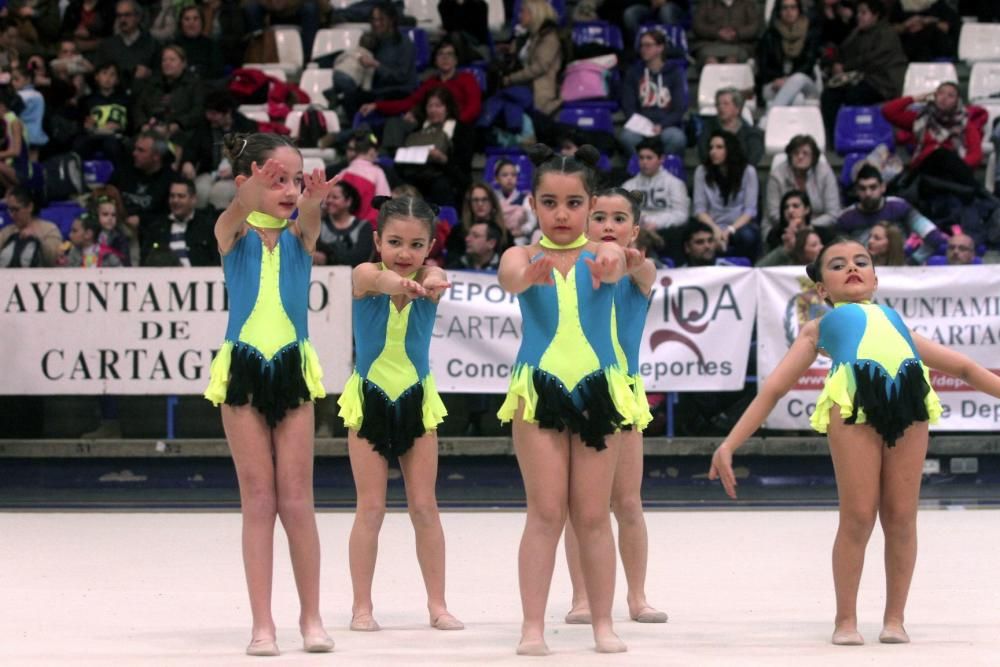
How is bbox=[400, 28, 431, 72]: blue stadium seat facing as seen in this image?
toward the camera

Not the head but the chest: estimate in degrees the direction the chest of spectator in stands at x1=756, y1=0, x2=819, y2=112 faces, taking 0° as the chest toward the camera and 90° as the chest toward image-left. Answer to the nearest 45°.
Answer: approximately 0°

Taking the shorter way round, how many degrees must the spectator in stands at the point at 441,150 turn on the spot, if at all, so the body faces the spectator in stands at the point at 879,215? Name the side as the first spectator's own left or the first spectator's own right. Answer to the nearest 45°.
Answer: approximately 135° to the first spectator's own left

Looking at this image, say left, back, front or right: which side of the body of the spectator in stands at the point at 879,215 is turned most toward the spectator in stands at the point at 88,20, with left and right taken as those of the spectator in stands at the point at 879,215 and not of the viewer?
right

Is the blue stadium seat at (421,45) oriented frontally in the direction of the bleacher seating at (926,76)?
no

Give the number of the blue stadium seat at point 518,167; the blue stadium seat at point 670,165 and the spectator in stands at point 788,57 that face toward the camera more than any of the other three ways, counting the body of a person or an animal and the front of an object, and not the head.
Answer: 3

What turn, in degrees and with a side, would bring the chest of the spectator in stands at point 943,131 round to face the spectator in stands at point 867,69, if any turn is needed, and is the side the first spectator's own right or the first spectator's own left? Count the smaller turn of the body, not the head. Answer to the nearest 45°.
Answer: approximately 135° to the first spectator's own right

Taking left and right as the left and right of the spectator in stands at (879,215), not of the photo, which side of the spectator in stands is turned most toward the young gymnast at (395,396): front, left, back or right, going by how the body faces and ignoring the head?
front

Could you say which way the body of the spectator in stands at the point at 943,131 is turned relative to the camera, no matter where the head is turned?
toward the camera

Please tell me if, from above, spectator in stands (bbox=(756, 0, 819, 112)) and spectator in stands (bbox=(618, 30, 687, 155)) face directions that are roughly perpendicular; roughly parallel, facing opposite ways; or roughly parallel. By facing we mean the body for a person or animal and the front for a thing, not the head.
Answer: roughly parallel

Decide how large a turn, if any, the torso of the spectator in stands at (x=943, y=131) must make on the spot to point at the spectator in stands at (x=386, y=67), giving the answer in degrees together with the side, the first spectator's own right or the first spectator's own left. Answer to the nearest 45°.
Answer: approximately 90° to the first spectator's own right

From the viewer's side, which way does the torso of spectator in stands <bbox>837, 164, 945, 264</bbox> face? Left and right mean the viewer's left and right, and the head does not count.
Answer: facing the viewer

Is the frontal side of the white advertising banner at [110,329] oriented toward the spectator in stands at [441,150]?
no

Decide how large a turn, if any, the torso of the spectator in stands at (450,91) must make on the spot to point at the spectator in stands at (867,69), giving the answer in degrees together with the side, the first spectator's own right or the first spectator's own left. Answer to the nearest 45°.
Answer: approximately 135° to the first spectator's own left

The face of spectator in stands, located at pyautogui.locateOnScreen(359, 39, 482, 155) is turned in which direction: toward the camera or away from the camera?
toward the camera

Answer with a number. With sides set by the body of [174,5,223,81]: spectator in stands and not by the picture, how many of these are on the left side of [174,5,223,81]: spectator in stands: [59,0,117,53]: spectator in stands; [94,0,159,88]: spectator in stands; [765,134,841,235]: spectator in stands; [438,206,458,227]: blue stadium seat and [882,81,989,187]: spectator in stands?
3

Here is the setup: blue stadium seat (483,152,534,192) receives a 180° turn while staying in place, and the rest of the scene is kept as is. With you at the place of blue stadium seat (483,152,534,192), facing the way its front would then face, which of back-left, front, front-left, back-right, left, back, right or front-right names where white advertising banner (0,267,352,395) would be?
back-left

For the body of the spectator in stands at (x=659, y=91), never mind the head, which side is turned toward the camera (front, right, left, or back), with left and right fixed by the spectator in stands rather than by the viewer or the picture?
front

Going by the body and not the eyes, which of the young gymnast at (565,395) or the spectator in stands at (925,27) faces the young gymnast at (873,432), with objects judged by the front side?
the spectator in stands

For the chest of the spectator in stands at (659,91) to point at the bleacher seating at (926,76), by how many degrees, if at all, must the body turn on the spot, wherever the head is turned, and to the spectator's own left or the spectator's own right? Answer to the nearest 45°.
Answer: approximately 90° to the spectator's own left

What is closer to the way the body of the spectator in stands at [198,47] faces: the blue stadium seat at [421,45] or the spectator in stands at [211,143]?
the spectator in stands

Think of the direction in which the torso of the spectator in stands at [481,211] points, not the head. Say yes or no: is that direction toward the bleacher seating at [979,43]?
no

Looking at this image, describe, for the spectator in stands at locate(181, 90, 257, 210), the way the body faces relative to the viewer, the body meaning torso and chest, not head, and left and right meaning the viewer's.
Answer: facing the viewer and to the right of the viewer

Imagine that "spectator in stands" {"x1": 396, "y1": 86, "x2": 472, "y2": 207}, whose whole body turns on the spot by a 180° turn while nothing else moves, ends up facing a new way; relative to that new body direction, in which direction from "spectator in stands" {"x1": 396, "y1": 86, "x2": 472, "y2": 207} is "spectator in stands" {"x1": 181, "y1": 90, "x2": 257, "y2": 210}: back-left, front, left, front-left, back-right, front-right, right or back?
back-left
